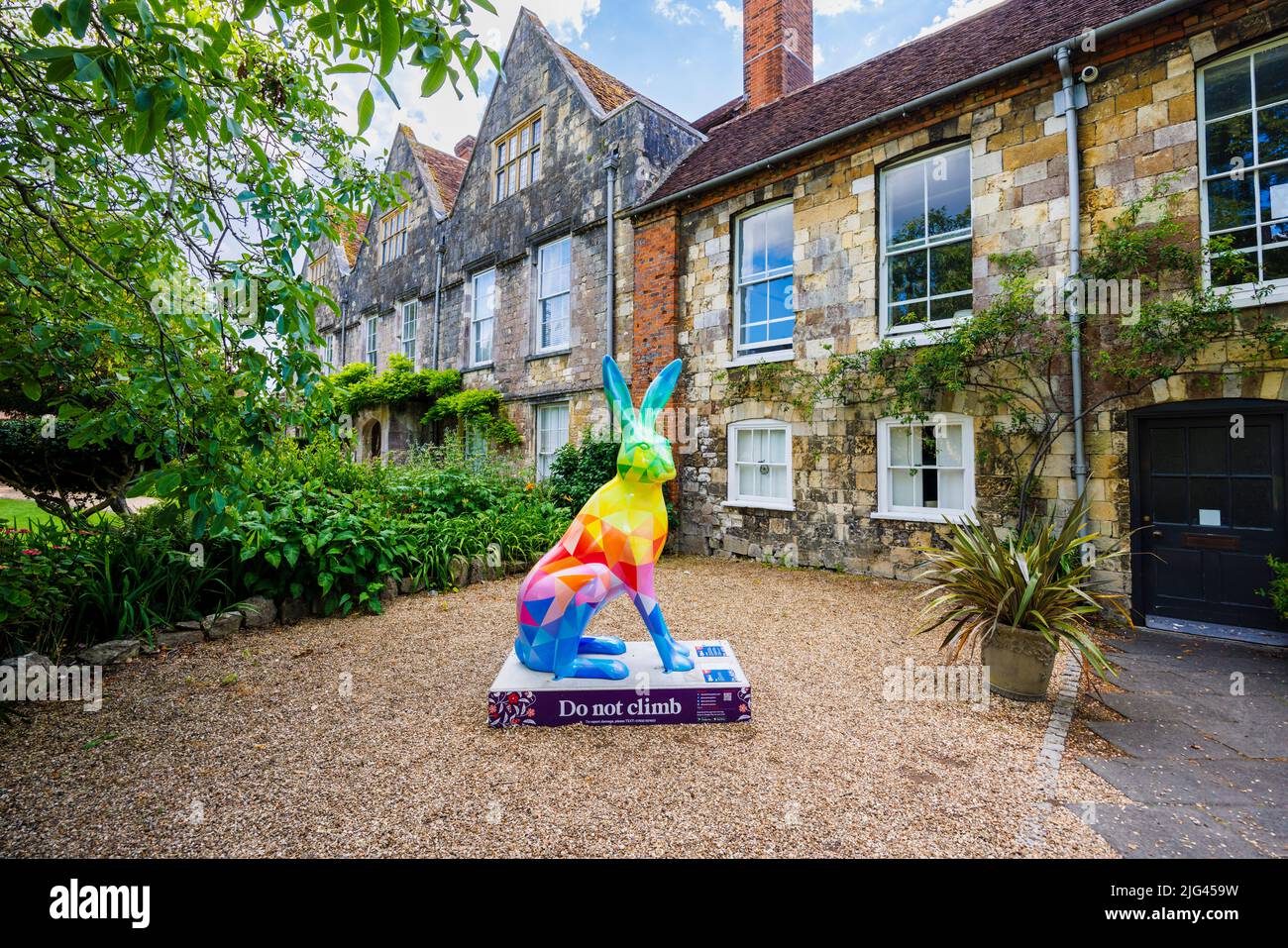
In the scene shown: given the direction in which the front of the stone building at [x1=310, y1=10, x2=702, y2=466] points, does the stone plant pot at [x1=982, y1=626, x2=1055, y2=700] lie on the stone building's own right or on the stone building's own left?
on the stone building's own left

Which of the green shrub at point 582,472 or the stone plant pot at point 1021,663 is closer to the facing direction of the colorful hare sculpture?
the stone plant pot

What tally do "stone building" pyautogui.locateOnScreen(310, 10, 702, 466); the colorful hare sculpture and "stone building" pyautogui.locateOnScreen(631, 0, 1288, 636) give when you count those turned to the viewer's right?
1

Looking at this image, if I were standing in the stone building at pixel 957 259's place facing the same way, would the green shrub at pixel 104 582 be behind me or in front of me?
in front

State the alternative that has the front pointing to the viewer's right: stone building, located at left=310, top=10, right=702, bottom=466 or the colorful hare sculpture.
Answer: the colorful hare sculpture

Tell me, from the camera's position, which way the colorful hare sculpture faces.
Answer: facing to the right of the viewer

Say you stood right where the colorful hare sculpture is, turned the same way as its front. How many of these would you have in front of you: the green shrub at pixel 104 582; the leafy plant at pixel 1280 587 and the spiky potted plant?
2

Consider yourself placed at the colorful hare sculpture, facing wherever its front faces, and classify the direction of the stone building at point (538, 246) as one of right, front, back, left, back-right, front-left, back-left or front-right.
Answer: left

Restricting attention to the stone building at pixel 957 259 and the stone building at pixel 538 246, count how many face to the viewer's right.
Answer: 0

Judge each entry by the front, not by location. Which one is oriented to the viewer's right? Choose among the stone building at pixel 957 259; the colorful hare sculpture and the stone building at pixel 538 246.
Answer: the colorful hare sculpture

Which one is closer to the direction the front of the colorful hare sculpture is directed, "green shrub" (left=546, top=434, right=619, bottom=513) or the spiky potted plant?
the spiky potted plant

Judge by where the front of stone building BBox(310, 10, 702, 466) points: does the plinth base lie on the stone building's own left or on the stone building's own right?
on the stone building's own left

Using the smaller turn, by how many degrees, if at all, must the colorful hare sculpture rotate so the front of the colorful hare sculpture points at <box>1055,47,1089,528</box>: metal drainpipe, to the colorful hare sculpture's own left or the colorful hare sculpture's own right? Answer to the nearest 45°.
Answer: approximately 45° to the colorful hare sculpture's own left
